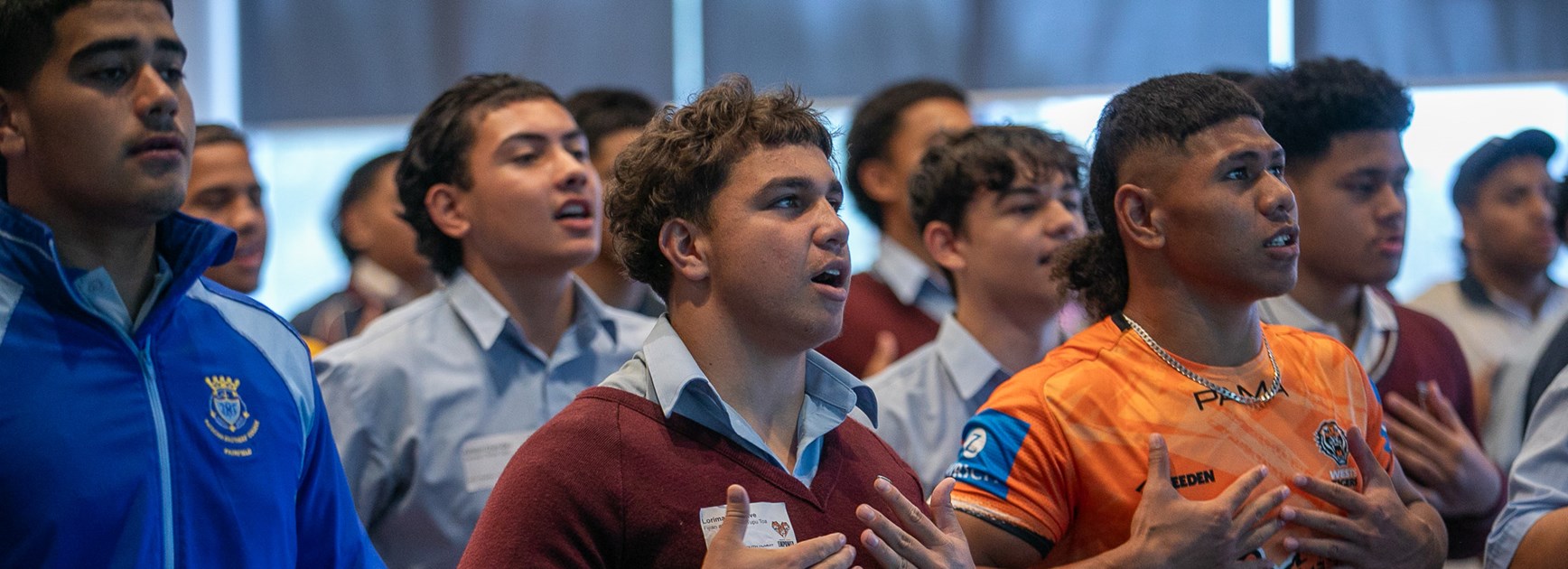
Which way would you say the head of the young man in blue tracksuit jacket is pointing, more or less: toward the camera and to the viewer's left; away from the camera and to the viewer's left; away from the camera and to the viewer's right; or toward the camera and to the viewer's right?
toward the camera and to the viewer's right

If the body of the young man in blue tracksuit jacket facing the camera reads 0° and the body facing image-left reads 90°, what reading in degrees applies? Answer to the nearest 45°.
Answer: approximately 315°
